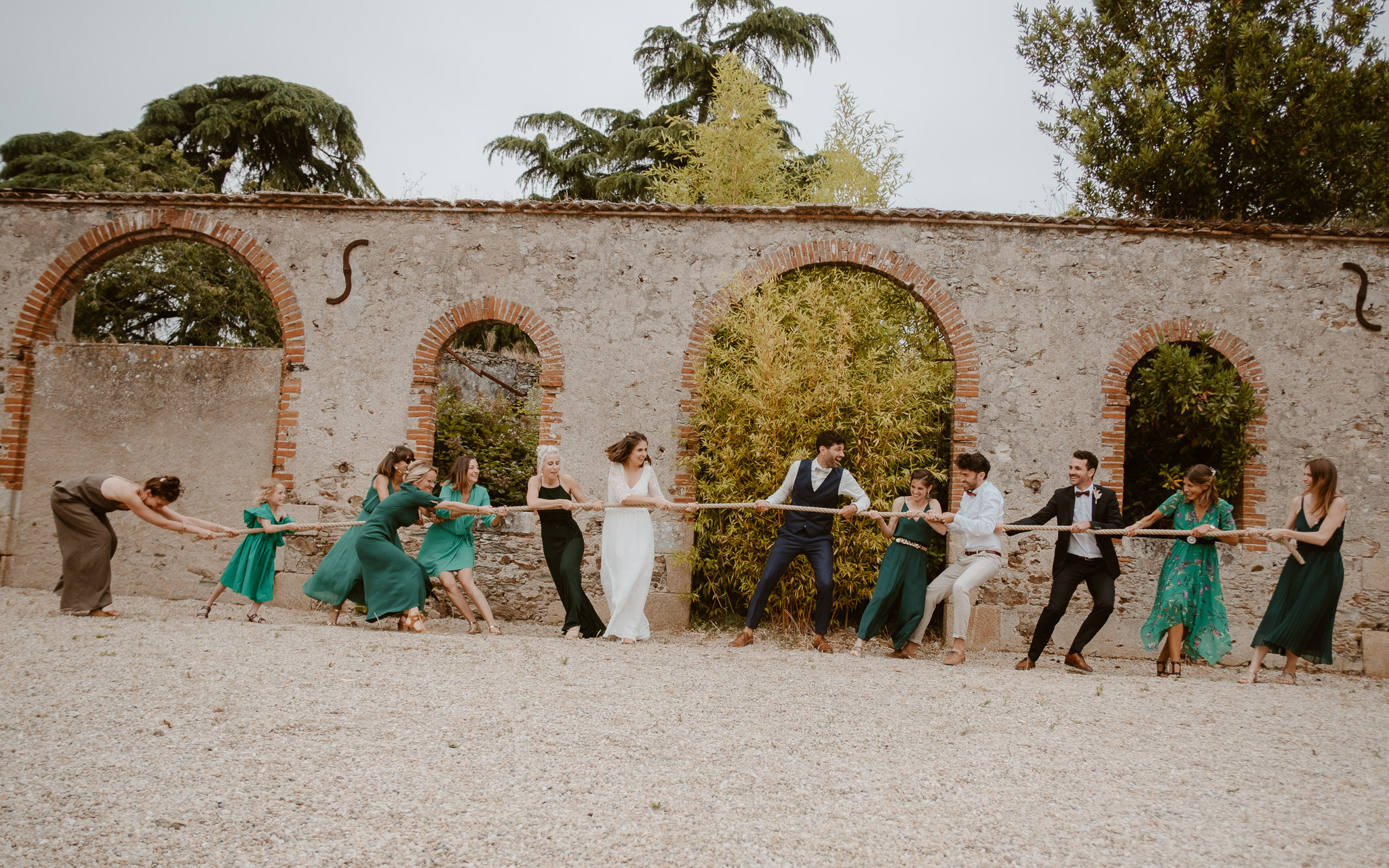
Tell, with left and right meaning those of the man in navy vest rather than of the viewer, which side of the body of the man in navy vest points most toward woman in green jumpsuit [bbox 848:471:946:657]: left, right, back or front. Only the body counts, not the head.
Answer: left

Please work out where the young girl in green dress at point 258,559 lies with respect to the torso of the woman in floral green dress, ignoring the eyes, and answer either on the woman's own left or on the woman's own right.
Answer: on the woman's own right

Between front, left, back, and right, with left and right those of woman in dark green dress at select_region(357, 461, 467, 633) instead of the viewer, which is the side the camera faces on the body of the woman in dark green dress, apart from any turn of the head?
right

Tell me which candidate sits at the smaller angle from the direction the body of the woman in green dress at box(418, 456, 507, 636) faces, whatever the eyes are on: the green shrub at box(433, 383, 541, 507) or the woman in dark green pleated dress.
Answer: the woman in dark green pleated dress

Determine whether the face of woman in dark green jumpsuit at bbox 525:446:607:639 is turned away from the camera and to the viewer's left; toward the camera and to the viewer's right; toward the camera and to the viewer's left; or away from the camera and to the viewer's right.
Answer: toward the camera and to the viewer's right

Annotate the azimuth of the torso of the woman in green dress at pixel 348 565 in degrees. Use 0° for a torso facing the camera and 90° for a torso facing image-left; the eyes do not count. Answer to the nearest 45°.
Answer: approximately 270°

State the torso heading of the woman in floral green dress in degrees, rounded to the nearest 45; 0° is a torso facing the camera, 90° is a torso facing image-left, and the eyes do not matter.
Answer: approximately 0°

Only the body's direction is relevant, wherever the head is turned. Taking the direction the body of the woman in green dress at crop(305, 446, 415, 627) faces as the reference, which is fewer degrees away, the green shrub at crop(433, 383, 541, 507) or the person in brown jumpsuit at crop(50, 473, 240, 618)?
the green shrub

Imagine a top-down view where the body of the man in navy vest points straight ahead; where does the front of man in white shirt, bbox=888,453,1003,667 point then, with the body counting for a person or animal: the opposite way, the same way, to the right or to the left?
to the right

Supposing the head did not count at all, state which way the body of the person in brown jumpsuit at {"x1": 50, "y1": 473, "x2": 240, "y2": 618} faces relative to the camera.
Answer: to the viewer's right

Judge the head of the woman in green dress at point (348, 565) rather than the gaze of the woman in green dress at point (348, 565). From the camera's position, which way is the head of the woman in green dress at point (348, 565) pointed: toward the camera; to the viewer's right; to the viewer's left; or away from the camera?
to the viewer's right
